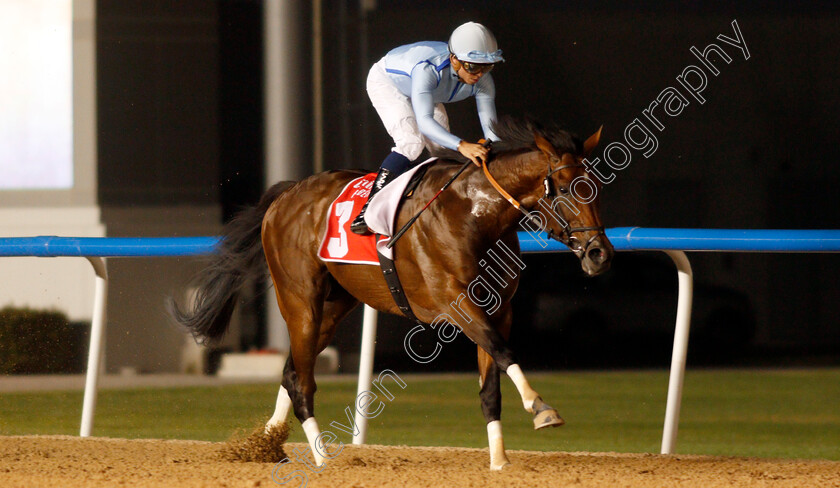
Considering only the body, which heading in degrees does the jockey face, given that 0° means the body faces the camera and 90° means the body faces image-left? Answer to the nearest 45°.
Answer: approximately 315°

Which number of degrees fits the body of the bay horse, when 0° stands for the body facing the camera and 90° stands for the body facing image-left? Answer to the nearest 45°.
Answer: approximately 270°
